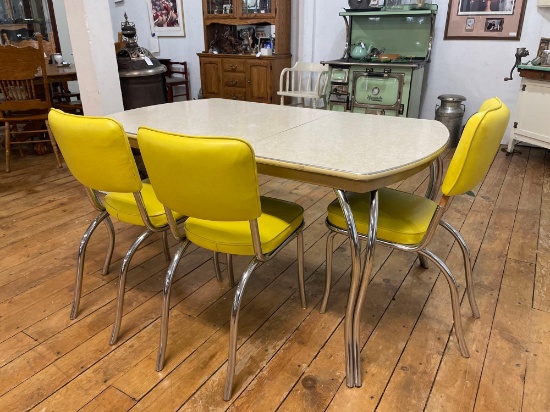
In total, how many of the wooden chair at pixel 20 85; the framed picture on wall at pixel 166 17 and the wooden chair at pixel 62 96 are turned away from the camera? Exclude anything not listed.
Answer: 1

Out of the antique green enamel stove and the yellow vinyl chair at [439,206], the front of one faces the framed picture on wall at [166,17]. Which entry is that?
the yellow vinyl chair

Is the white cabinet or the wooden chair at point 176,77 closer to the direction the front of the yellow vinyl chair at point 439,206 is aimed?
the wooden chair

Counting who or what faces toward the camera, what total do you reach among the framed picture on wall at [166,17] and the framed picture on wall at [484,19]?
2

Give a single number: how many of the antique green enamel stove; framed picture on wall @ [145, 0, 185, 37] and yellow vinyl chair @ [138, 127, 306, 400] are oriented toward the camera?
2

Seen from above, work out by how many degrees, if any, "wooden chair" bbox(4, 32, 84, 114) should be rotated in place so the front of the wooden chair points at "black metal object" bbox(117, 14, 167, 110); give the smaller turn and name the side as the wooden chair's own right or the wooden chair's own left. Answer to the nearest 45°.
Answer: approximately 45° to the wooden chair's own right

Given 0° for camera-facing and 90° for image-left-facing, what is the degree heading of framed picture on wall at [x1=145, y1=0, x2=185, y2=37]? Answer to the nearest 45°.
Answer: approximately 0°

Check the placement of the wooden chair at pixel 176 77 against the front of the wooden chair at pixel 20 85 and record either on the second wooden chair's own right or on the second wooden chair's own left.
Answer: on the second wooden chair's own right

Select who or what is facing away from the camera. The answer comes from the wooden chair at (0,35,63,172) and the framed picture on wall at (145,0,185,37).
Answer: the wooden chair

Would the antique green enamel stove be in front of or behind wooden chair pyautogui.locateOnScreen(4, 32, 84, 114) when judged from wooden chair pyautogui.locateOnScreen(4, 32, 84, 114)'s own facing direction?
in front

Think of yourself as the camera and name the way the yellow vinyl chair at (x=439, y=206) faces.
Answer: facing away from the viewer and to the left of the viewer

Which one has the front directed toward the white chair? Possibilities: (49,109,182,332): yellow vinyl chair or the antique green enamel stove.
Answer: the yellow vinyl chair

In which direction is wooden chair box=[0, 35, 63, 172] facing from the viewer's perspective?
away from the camera

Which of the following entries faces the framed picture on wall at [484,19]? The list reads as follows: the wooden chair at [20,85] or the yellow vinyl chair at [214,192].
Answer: the yellow vinyl chair
